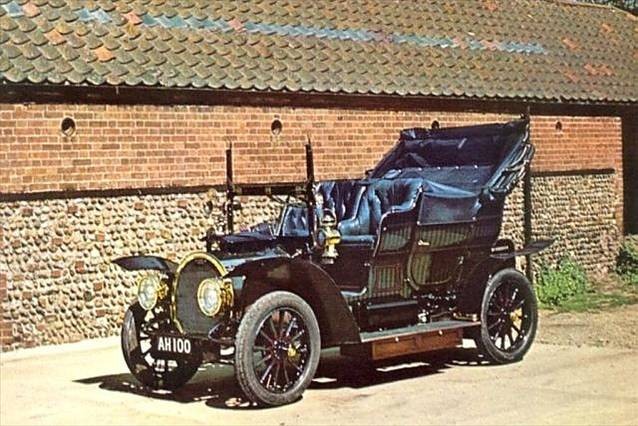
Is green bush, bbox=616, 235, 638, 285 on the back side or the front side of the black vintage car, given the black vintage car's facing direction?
on the back side

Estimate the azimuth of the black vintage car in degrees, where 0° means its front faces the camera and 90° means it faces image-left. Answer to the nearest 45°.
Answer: approximately 45°

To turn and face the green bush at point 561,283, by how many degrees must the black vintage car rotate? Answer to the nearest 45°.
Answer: approximately 180°
